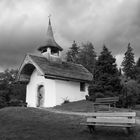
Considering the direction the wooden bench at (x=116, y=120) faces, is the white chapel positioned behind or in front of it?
behind

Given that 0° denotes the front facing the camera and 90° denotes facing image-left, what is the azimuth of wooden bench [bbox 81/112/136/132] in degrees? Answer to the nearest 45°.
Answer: approximately 0°

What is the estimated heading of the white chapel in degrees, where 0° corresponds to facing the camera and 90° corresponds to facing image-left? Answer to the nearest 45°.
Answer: approximately 45°

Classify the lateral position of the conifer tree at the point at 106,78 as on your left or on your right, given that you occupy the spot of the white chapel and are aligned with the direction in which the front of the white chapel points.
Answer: on your left

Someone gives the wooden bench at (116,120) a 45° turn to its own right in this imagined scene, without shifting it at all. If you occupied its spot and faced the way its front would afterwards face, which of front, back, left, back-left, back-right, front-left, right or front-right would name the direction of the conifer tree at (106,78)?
back-right
